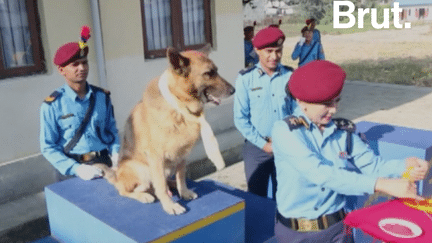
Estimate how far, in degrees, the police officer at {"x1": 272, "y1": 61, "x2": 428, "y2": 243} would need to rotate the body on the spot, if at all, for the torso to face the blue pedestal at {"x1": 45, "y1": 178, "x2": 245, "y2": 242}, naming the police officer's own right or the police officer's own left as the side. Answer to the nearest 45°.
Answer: approximately 135° to the police officer's own right

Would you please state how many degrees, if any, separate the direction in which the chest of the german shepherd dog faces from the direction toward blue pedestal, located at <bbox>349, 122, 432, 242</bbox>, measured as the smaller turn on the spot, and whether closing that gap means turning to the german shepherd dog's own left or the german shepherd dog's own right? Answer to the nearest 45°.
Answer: approximately 90° to the german shepherd dog's own left

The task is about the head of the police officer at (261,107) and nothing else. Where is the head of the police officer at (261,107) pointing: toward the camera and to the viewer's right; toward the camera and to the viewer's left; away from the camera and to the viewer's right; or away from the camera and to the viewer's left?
toward the camera and to the viewer's right

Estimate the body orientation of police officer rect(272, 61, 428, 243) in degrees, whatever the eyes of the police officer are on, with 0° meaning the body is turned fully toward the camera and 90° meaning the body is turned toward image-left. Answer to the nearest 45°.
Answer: approximately 315°

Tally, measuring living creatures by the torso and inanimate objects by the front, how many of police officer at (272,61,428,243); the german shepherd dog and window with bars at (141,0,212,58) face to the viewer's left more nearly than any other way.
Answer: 0

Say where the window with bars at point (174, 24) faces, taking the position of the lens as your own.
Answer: facing the viewer and to the right of the viewer

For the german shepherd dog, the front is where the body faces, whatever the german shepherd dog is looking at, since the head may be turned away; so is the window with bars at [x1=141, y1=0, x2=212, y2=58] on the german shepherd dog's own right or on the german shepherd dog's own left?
on the german shepherd dog's own left

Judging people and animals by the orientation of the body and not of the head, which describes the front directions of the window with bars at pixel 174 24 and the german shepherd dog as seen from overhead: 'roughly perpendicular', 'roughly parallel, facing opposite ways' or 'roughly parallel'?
roughly parallel

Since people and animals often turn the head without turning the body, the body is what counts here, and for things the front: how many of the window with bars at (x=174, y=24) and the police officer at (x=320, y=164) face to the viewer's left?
0

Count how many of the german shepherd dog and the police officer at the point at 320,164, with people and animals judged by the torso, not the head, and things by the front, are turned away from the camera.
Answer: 0

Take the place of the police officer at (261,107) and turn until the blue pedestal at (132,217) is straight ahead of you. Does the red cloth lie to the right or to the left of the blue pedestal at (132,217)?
left
